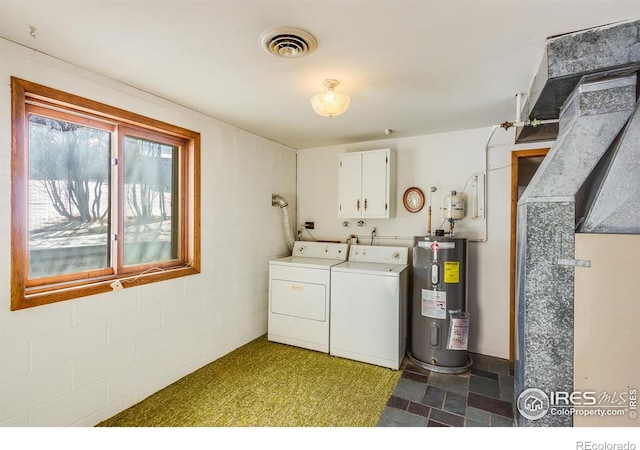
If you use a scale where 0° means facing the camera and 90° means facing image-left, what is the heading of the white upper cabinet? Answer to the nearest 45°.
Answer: approximately 0°

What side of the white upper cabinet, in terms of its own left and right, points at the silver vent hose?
right

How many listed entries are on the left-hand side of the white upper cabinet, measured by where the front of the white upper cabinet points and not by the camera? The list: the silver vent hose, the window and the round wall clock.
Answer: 1

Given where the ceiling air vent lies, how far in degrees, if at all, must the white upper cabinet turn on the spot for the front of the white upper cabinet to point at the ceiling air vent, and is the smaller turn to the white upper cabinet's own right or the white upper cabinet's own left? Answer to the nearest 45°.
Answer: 0° — it already faces it

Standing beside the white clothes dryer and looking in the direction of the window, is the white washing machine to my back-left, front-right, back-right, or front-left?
back-left

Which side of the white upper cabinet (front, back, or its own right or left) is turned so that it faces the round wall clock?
left

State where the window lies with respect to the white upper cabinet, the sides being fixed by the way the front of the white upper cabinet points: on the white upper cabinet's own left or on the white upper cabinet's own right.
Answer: on the white upper cabinet's own right

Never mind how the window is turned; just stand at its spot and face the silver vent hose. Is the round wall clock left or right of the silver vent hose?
right

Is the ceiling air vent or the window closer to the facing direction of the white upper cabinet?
the ceiling air vent
